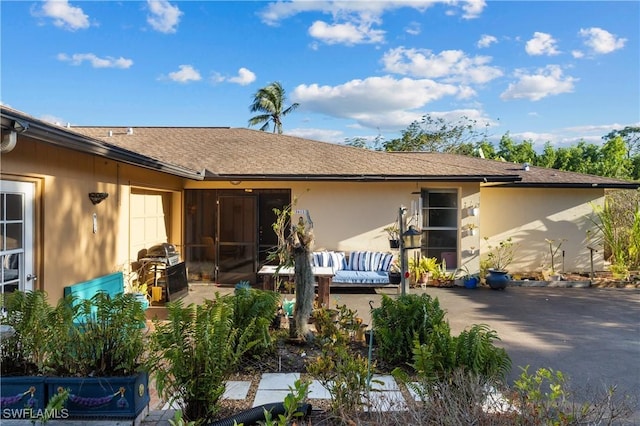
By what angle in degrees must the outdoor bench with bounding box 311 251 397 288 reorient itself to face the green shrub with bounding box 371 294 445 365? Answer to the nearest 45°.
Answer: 0° — it already faces it

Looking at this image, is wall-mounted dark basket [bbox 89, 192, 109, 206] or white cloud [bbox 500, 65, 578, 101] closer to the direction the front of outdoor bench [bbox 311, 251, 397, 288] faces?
the wall-mounted dark basket

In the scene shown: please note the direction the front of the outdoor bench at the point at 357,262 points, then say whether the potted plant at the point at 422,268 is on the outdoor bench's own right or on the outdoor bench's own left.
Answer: on the outdoor bench's own left

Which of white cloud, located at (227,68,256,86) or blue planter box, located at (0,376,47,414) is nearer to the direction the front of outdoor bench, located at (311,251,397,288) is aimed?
the blue planter box

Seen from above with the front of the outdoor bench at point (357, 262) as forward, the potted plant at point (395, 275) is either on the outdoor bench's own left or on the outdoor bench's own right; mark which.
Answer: on the outdoor bench's own left

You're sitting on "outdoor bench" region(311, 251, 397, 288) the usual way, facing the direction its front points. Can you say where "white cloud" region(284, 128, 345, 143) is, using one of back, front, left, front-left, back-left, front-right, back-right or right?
back

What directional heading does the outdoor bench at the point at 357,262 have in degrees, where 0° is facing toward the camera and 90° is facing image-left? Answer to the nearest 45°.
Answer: approximately 0°

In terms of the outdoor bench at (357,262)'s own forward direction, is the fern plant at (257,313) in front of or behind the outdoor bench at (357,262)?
in front
